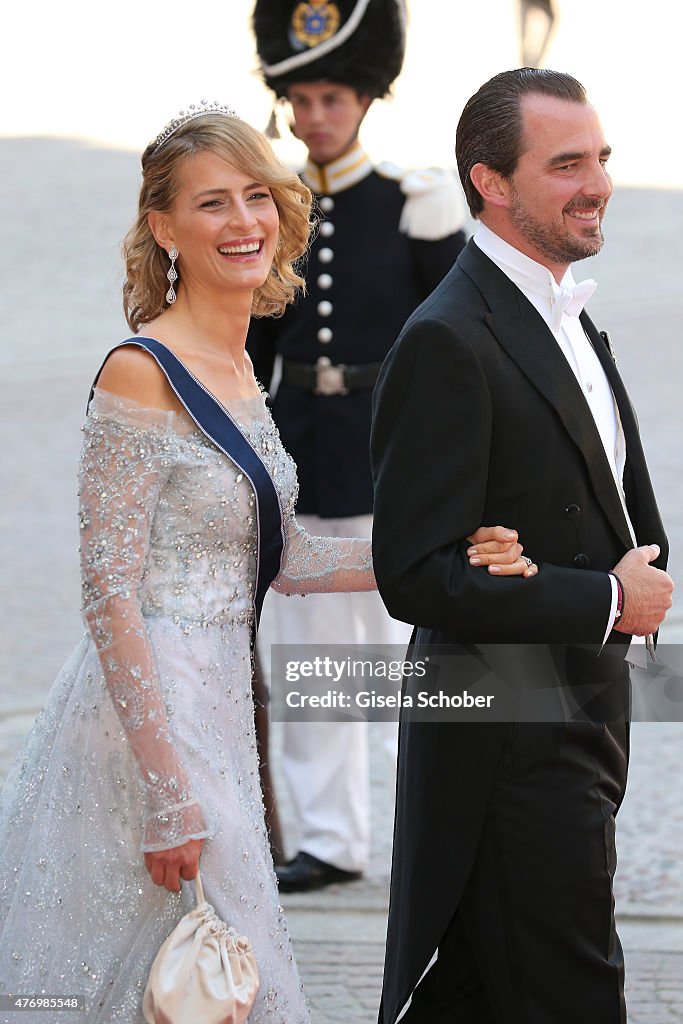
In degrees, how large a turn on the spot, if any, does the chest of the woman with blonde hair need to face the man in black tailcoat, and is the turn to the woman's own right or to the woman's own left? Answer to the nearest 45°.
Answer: approximately 45° to the woman's own left

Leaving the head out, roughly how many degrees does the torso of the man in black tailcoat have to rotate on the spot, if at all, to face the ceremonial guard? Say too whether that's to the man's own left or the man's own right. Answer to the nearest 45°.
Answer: approximately 135° to the man's own left

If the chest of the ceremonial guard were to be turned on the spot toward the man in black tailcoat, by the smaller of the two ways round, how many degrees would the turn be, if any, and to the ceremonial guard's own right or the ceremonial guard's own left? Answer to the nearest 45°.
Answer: approximately 45° to the ceremonial guard's own left

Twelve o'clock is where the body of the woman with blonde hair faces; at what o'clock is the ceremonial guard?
The ceremonial guard is roughly at 8 o'clock from the woman with blonde hair.

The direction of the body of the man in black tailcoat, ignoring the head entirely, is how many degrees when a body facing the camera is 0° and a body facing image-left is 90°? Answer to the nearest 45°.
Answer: approximately 315°
